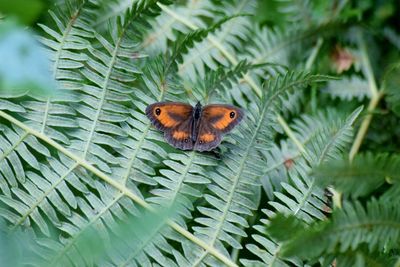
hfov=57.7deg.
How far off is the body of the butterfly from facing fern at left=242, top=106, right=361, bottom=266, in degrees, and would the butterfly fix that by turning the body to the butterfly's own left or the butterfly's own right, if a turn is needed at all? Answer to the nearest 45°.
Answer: approximately 90° to the butterfly's own right

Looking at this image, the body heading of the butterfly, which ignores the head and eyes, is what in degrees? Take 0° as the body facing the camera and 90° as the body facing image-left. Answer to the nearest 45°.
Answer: approximately 180°
